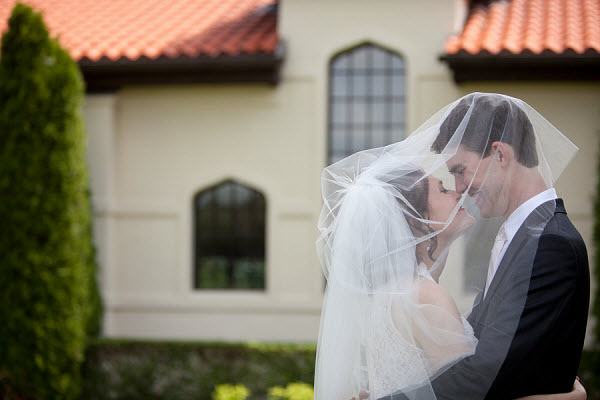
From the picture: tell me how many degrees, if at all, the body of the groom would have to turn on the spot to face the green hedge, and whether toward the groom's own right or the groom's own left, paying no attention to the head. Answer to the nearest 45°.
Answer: approximately 45° to the groom's own right

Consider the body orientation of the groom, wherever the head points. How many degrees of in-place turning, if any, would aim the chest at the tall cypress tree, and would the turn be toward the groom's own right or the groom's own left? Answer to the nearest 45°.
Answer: approximately 45° to the groom's own right

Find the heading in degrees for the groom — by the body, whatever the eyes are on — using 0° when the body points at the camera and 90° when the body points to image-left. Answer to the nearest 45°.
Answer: approximately 90°

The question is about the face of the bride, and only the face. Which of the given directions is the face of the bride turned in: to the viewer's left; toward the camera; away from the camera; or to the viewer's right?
to the viewer's right
